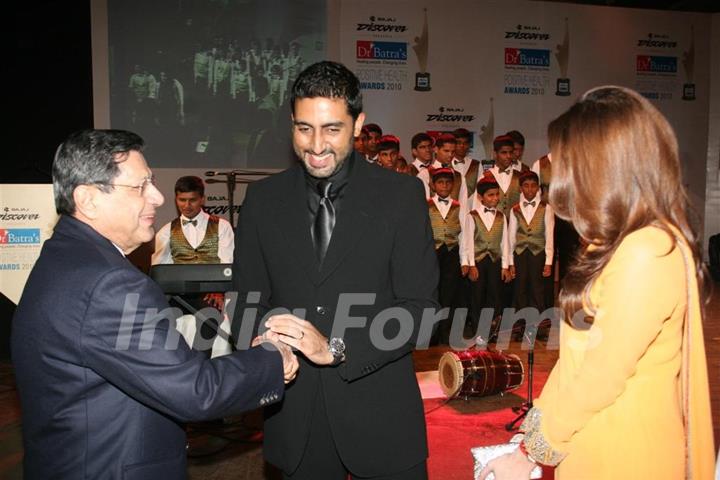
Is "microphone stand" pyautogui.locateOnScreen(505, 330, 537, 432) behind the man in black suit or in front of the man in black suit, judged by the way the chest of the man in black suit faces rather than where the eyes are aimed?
behind

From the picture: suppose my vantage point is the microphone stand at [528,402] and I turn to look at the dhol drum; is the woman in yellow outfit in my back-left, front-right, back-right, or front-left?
back-left

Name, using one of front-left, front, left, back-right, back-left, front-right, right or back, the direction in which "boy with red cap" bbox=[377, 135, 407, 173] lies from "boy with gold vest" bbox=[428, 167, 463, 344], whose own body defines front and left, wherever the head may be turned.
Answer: back-right

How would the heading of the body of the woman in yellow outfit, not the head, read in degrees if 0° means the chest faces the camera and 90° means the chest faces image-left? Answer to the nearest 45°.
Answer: approximately 90°

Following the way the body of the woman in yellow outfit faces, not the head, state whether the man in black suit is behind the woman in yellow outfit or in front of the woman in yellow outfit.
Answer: in front

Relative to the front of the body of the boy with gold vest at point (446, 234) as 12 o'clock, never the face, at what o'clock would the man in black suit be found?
The man in black suit is roughly at 12 o'clock from the boy with gold vest.

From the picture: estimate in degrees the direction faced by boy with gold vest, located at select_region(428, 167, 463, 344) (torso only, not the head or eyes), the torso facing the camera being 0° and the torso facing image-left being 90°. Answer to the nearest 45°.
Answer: approximately 0°

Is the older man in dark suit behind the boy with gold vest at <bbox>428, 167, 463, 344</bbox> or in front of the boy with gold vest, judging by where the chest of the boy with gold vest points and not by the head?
in front

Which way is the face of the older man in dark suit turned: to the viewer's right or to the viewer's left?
to the viewer's right

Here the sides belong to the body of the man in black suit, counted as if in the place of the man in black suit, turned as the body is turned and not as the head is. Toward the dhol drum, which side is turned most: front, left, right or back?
back

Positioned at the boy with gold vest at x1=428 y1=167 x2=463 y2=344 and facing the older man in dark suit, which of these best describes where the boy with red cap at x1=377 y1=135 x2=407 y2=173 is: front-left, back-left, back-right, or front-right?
back-right

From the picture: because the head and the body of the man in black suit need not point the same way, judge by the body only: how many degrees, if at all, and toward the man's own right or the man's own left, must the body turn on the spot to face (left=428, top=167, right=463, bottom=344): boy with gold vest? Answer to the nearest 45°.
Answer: approximately 180°

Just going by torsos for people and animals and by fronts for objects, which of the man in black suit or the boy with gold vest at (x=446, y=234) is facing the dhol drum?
the boy with gold vest
